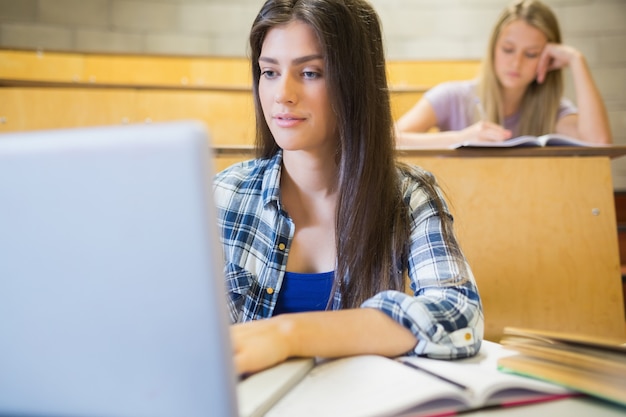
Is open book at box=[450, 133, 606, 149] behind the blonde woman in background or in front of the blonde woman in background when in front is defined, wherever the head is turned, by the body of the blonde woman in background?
in front

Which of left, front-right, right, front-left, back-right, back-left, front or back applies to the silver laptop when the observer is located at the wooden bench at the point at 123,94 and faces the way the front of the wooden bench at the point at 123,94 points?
front

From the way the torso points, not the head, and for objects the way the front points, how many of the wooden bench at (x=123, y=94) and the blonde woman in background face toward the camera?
2

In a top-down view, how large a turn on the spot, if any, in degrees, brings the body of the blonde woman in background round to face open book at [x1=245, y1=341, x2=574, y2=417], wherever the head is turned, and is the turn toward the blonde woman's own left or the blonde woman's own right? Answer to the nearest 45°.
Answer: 0° — they already face it

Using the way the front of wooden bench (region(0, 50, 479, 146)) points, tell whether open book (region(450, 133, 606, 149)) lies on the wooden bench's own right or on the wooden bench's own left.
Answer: on the wooden bench's own left

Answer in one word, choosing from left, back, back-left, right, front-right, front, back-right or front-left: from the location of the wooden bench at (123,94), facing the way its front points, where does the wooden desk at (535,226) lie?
front-left

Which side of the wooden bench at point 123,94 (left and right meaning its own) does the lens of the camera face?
front

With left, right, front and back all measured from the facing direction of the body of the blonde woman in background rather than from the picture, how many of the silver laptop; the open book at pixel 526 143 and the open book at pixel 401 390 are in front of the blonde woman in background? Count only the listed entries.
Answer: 3

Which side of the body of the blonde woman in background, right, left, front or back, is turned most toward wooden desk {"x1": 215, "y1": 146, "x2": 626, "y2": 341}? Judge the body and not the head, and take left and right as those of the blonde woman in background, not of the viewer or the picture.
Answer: front

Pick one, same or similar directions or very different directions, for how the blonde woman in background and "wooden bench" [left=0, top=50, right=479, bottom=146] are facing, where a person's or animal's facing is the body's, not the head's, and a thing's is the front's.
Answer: same or similar directions

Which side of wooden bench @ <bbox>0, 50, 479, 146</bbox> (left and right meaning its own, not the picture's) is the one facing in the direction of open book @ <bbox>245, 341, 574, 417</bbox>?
front

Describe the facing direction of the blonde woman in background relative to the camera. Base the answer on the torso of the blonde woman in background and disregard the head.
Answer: toward the camera
